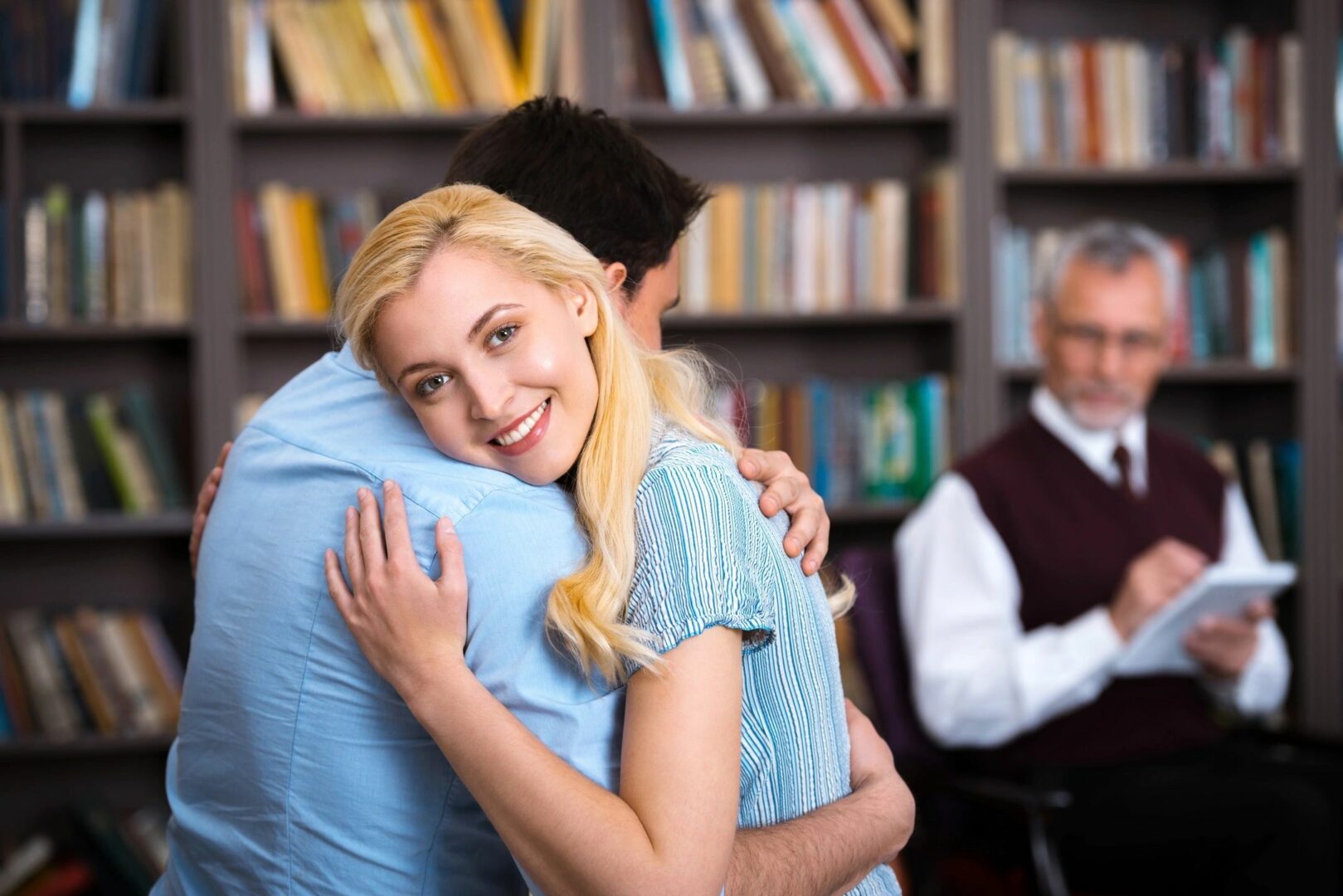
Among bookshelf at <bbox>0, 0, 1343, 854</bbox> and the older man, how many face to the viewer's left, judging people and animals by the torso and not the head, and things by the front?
0

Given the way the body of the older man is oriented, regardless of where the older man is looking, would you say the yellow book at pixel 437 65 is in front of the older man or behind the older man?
behind

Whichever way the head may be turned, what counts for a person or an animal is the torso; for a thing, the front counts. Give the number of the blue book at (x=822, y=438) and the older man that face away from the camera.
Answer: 0

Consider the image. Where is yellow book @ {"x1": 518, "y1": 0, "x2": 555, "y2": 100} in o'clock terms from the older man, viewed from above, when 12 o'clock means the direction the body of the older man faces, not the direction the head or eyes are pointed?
The yellow book is roughly at 5 o'clock from the older man.

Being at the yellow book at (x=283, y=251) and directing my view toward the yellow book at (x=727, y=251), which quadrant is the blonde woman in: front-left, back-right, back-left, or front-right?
front-right

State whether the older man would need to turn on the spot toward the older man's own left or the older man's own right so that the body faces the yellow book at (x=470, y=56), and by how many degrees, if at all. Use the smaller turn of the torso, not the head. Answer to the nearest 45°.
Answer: approximately 135° to the older man's own right

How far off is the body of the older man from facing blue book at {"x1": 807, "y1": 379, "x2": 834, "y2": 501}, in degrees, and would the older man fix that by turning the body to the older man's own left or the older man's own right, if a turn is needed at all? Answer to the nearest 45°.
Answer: approximately 180°

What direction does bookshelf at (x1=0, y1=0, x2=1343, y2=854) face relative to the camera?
toward the camera

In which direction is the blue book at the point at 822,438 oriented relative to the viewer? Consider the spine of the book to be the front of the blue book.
toward the camera
